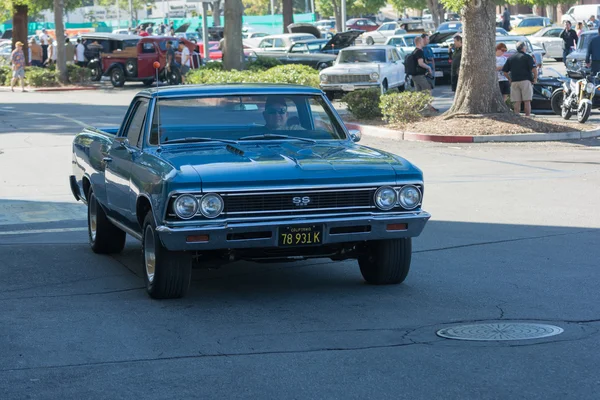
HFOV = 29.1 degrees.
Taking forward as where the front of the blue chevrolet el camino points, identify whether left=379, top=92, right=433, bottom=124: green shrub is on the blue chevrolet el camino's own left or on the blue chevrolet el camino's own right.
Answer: on the blue chevrolet el camino's own left

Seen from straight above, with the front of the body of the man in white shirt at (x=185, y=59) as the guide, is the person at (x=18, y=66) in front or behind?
in front

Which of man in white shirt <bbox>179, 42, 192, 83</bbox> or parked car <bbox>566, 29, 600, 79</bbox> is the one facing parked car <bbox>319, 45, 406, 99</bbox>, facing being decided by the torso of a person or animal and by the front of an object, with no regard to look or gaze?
parked car <bbox>566, 29, 600, 79</bbox>

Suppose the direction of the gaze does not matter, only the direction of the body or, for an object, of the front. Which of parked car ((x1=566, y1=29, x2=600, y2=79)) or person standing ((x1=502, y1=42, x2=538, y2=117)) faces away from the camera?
the person standing

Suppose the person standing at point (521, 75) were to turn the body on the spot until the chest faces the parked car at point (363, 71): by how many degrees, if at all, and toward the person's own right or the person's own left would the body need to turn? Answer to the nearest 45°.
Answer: approximately 45° to the person's own left

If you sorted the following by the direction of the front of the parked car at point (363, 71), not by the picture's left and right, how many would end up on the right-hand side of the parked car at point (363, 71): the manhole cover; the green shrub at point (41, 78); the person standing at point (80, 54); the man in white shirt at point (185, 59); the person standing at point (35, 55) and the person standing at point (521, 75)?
4

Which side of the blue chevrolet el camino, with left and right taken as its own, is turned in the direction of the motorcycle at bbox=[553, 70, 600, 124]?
left

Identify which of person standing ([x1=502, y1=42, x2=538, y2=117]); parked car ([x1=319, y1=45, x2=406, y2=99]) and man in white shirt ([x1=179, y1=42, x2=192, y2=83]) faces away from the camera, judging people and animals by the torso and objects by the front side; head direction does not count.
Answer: the person standing

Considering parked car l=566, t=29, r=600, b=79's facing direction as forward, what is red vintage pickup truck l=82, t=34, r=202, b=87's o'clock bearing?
The red vintage pickup truck is roughly at 2 o'clock from the parked car.

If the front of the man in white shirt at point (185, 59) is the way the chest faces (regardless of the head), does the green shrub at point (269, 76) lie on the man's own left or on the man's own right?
on the man's own left

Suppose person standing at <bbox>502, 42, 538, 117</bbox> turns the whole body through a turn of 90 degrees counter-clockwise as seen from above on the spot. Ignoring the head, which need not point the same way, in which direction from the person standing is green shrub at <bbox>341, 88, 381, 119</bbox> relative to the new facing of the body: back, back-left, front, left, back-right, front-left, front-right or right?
front

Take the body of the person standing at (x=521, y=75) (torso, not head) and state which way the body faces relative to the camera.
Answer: away from the camera

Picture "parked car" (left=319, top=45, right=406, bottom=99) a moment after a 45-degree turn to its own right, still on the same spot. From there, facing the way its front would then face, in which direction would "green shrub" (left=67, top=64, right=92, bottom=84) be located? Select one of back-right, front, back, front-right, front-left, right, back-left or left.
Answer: front-right

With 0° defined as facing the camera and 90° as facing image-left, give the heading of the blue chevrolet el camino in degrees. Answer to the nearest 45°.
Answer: approximately 315°
